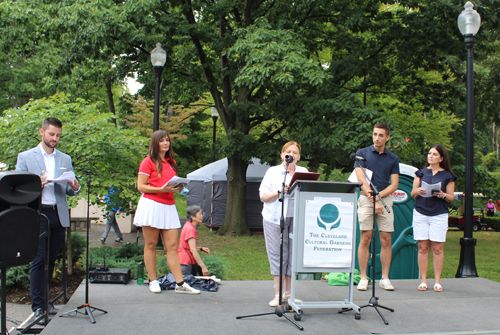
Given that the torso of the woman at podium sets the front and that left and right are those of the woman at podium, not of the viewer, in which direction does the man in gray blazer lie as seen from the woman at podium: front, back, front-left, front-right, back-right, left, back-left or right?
right

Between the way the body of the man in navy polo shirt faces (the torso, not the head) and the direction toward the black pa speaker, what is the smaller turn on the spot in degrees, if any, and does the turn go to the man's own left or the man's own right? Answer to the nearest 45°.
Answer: approximately 45° to the man's own right

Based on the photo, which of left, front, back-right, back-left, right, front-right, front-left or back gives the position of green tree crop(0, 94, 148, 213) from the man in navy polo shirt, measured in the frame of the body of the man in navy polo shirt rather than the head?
right

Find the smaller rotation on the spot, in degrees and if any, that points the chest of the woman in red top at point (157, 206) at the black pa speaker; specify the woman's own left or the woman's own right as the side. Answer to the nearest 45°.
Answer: approximately 90° to the woman's own right

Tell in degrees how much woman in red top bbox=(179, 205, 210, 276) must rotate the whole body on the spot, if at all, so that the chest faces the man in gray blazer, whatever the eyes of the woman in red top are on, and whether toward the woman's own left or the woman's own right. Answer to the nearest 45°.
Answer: approximately 135° to the woman's own right

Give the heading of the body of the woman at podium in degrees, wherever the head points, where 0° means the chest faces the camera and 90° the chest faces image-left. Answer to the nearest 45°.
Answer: approximately 0°

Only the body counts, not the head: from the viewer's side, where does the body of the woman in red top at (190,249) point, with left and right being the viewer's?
facing to the right of the viewer

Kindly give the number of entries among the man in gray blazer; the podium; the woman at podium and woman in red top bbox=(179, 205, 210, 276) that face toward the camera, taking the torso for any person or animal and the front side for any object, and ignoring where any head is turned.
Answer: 3

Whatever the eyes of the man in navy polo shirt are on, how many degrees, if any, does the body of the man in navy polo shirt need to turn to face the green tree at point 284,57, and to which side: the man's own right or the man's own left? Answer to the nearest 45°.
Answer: approximately 180°

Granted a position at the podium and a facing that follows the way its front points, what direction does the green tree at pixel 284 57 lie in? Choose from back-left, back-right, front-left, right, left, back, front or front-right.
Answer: back

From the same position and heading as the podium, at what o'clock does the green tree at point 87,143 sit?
The green tree is roughly at 4 o'clock from the podium.

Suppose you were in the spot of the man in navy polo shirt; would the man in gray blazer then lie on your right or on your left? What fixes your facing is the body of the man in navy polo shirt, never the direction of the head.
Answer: on your right

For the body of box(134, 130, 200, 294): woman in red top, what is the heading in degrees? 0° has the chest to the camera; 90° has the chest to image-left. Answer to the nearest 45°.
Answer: approximately 315°

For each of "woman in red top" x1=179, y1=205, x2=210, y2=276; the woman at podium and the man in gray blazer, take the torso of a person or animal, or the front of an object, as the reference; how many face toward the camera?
2
